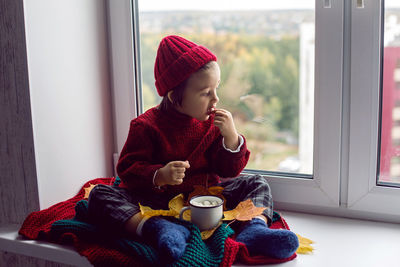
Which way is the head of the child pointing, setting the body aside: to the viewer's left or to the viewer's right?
to the viewer's right

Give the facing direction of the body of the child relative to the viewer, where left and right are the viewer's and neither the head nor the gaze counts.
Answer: facing the viewer and to the right of the viewer

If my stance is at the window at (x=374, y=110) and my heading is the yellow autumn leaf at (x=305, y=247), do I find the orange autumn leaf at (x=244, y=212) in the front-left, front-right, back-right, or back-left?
front-right
